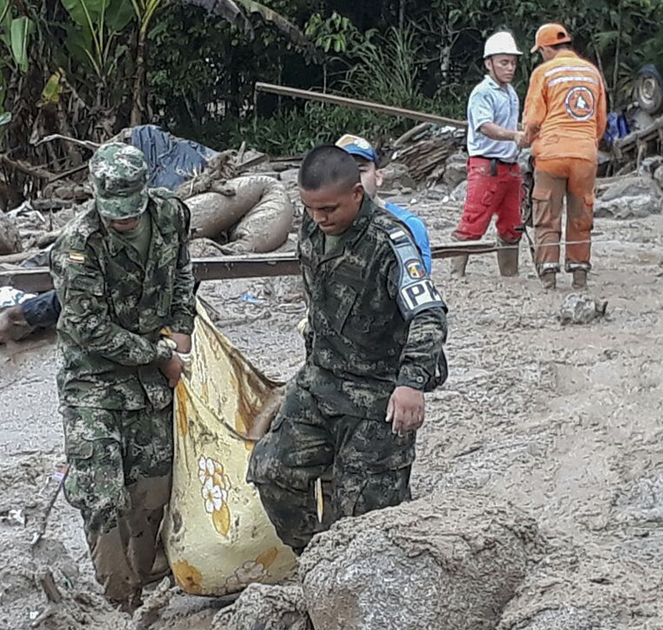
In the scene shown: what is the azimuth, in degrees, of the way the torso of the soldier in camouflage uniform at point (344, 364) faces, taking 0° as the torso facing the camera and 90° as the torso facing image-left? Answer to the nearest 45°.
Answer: approximately 45°

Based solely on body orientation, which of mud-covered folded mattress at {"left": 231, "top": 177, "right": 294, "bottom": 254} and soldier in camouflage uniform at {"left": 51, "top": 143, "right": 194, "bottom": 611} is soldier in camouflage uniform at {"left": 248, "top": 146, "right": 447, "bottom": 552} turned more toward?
the soldier in camouflage uniform

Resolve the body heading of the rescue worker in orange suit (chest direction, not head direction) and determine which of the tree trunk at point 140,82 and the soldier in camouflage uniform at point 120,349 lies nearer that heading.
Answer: the tree trunk

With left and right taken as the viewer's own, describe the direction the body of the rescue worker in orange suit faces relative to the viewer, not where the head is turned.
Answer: facing away from the viewer and to the left of the viewer

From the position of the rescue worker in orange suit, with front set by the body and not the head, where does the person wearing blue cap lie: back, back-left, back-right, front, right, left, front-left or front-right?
back-left

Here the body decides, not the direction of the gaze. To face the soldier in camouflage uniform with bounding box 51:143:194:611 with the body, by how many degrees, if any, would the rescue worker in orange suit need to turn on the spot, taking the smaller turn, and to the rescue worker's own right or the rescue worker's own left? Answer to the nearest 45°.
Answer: approximately 135° to the rescue worker's own left

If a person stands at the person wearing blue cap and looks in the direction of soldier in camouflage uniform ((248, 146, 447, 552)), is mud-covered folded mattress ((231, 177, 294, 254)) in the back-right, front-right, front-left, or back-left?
back-right

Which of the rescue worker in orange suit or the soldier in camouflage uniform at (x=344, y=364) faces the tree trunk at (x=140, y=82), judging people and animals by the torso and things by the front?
the rescue worker in orange suit
